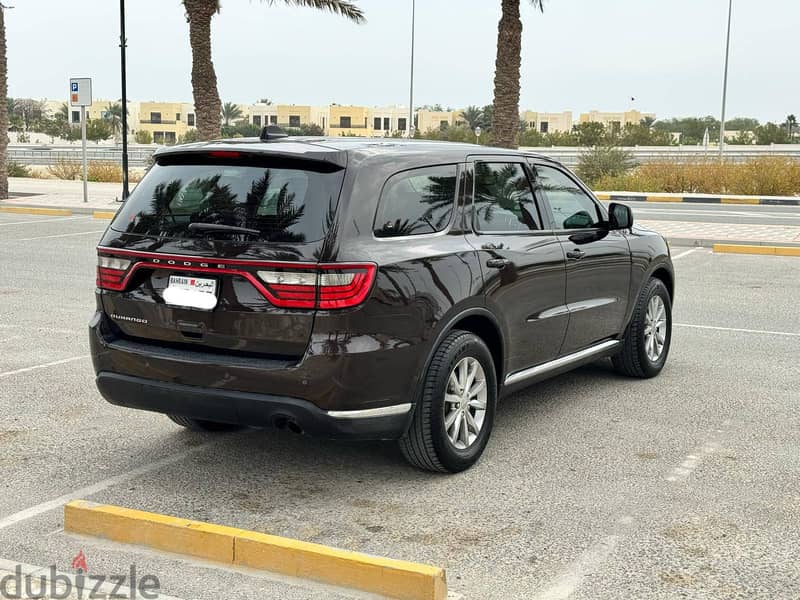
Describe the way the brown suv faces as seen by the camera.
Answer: facing away from the viewer and to the right of the viewer

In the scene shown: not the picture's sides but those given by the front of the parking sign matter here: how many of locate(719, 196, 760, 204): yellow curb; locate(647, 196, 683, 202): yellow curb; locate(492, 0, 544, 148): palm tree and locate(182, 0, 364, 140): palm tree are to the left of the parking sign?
4

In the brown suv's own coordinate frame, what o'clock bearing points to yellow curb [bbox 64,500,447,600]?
The yellow curb is roughly at 5 o'clock from the brown suv.

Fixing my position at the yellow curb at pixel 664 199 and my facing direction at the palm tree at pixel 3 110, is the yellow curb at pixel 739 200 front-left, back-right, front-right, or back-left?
back-left

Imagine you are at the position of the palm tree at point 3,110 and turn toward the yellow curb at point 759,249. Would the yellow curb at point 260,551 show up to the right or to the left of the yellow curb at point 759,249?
right

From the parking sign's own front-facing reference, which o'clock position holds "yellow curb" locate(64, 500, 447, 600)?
The yellow curb is roughly at 12 o'clock from the parking sign.

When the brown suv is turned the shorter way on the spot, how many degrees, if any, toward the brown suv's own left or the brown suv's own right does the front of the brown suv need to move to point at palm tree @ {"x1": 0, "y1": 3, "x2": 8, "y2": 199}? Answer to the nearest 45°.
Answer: approximately 90° to the brown suv's own left

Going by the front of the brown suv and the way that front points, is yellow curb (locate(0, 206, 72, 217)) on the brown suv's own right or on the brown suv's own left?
on the brown suv's own left

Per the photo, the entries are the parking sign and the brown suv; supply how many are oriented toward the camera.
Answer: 1

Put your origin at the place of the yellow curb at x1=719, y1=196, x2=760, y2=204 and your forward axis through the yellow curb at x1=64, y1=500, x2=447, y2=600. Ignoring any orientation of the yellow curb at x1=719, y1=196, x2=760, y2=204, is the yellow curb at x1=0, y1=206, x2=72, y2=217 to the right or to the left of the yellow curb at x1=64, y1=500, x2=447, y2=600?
right

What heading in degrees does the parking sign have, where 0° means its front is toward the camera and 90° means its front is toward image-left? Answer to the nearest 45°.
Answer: approximately 0°

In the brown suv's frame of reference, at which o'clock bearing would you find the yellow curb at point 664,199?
The yellow curb is roughly at 11 o'clock from the brown suv.

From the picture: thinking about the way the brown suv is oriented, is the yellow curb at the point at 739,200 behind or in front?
in front

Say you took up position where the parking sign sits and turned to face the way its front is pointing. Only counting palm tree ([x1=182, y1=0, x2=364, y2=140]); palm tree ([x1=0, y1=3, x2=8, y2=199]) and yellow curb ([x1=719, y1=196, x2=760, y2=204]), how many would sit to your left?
2

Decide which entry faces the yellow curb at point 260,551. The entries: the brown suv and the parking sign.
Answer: the parking sign

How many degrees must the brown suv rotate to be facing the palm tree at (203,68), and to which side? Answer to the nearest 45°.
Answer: approximately 45° to its left

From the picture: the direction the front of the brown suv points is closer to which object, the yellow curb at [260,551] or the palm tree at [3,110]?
the palm tree
